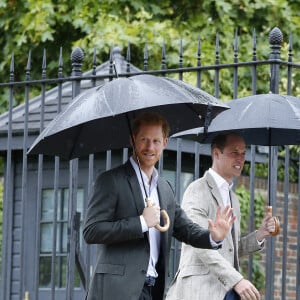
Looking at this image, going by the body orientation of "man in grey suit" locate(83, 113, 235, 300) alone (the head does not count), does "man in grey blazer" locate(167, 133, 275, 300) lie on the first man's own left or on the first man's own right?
on the first man's own left

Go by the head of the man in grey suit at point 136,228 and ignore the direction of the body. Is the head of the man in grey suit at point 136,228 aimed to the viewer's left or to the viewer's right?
to the viewer's right

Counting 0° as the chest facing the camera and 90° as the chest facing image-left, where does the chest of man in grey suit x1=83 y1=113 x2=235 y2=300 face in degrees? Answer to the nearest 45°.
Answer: approximately 315°
